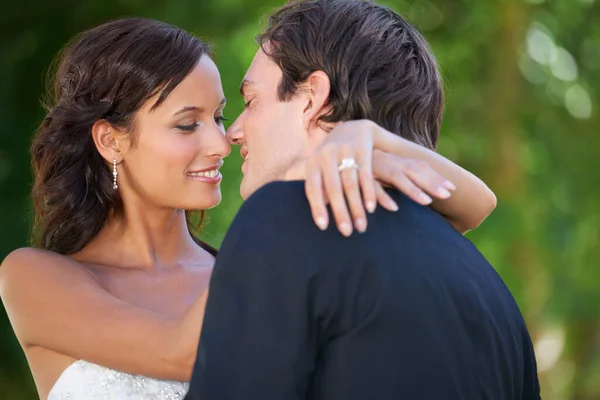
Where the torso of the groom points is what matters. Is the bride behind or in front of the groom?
in front

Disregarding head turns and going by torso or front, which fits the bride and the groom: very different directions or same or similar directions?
very different directions

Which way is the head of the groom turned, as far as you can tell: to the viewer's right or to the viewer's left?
to the viewer's left

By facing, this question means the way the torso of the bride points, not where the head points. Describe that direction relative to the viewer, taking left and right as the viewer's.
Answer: facing the viewer and to the right of the viewer

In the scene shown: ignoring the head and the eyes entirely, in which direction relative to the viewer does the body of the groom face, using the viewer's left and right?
facing away from the viewer and to the left of the viewer

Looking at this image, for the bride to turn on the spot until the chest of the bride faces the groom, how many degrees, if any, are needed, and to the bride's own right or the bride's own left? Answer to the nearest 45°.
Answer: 0° — they already face them
